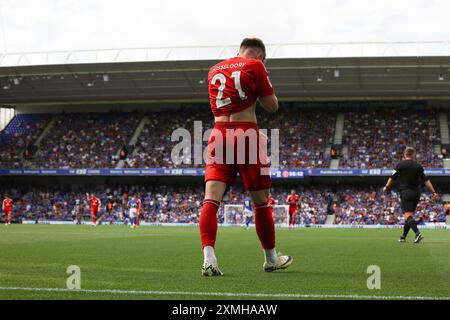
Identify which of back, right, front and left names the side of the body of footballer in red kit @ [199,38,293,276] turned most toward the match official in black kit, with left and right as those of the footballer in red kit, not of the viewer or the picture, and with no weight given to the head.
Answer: front

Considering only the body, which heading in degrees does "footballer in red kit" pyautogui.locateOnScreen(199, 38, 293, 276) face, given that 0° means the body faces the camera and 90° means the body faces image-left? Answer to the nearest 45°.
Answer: approximately 225°
